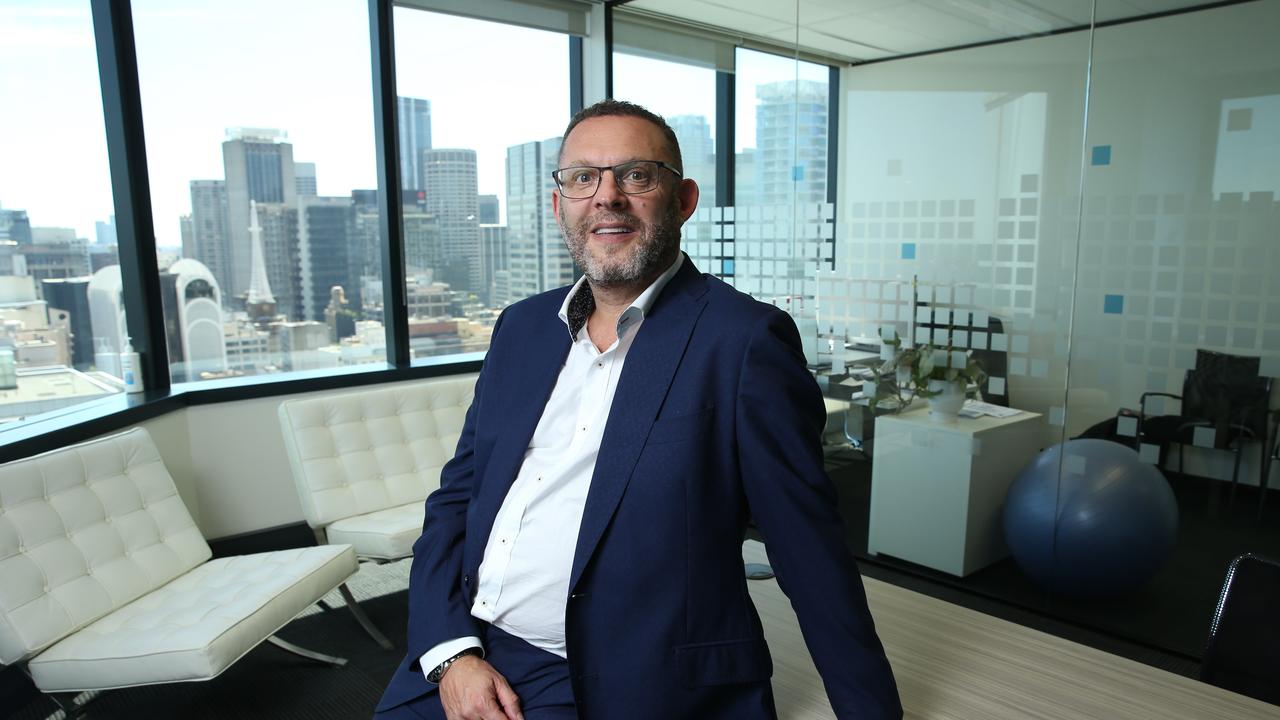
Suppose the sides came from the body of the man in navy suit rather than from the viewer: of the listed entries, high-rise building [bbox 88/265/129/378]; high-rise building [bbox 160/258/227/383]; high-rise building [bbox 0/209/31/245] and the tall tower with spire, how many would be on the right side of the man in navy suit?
4

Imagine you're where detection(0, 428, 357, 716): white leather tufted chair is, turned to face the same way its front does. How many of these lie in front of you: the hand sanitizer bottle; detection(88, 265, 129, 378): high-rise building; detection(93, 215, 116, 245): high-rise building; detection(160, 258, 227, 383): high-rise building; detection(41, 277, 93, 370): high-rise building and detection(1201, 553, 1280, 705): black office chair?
1

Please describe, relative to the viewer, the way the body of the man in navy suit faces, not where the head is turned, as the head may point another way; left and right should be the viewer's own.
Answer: facing the viewer and to the left of the viewer

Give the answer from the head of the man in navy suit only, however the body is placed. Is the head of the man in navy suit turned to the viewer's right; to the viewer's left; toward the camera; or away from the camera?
toward the camera

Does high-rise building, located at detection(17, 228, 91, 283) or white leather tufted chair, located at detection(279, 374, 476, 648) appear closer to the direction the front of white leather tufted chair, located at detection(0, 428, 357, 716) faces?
the white leather tufted chair

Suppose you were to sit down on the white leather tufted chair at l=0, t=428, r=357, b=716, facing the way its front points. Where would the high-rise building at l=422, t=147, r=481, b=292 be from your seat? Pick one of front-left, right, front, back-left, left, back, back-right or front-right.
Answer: left

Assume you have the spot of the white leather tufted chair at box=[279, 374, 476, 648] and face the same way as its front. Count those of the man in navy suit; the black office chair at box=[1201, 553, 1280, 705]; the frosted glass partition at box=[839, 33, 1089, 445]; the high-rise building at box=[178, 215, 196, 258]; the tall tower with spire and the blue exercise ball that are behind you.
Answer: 2

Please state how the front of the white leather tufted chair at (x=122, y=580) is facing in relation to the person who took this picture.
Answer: facing the viewer and to the right of the viewer

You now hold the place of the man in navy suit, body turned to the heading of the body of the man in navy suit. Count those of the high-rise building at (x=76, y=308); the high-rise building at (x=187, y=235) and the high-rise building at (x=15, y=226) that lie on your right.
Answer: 3

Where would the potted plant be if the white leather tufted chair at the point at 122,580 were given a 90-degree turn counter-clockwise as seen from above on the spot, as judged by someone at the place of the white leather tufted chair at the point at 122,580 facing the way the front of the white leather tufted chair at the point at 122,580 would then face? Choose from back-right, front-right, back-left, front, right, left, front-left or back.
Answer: front-right

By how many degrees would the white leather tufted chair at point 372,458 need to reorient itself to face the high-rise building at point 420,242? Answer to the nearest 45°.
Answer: approximately 135° to its left

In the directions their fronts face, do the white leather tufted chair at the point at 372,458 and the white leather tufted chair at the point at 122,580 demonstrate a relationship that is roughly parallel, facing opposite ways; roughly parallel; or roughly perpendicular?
roughly parallel

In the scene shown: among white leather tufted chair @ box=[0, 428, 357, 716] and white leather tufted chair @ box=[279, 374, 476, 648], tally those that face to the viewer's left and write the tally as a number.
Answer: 0

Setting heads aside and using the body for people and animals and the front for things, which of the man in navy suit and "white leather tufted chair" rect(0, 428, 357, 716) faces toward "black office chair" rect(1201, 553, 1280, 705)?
the white leather tufted chair

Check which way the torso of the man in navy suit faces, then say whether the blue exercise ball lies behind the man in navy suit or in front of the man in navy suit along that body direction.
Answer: behind

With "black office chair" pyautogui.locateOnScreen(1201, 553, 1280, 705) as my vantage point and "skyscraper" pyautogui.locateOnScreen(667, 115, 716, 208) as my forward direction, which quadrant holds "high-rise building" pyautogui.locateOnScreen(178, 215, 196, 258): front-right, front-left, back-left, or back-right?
front-left

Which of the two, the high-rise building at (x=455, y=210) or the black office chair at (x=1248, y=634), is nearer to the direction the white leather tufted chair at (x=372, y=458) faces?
the black office chair
